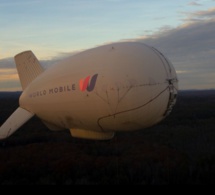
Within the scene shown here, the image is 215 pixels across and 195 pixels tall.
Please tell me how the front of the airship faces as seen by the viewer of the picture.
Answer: facing the viewer and to the right of the viewer
